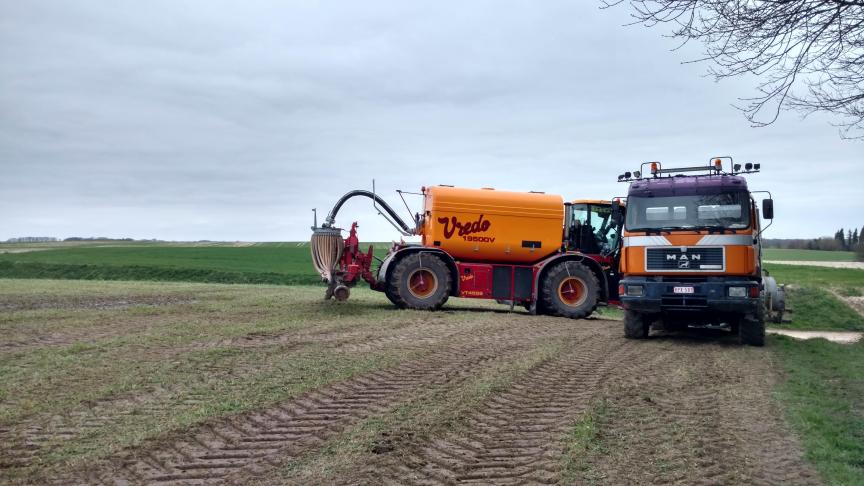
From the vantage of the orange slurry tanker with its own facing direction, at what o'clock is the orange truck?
The orange truck is roughly at 2 o'clock from the orange slurry tanker.

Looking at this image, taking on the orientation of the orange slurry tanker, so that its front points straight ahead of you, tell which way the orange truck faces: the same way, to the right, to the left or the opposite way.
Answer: to the right

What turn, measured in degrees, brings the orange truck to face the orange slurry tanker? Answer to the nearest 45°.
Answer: approximately 135° to its right

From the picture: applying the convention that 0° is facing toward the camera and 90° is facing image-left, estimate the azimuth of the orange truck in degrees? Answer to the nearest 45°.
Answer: approximately 0°

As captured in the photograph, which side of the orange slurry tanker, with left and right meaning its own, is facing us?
right

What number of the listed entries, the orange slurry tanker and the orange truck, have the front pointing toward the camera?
1
